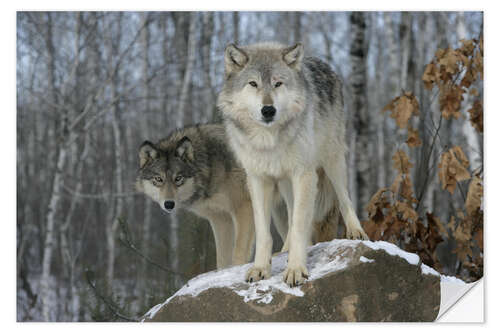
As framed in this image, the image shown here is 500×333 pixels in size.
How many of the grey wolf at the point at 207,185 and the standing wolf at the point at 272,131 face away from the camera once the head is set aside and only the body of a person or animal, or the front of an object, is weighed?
0

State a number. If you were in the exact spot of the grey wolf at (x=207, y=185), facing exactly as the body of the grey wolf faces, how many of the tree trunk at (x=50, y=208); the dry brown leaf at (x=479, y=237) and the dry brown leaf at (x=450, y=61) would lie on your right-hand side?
1

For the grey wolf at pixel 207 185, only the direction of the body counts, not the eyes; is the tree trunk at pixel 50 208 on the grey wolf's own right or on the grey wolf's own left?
on the grey wolf's own right

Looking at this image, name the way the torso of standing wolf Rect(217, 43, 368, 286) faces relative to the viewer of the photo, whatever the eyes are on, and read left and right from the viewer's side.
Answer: facing the viewer and to the left of the viewer

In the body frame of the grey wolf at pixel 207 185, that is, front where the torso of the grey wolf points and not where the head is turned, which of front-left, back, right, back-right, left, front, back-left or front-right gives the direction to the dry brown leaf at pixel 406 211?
back-left

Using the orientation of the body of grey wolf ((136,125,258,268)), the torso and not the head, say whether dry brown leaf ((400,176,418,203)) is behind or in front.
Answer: behind

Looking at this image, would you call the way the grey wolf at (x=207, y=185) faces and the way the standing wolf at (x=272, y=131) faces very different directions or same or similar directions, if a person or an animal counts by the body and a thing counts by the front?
same or similar directions

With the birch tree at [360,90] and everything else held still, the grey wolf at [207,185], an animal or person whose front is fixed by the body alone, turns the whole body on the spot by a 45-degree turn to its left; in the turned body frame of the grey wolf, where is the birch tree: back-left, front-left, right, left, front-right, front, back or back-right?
back-left

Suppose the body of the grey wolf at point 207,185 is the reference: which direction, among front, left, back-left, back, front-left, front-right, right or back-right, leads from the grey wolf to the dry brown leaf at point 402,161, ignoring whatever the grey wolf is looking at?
back-left

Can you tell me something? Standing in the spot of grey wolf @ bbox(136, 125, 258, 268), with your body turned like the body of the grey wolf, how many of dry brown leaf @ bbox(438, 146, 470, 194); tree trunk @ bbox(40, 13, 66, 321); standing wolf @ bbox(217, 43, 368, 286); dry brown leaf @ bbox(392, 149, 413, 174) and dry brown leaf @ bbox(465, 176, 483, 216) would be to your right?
1

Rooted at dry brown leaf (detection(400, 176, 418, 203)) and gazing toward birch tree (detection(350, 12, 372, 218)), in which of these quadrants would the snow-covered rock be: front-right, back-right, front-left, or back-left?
back-left

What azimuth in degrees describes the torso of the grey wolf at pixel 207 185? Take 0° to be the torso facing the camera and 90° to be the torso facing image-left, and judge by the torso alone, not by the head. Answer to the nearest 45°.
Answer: approximately 45°
